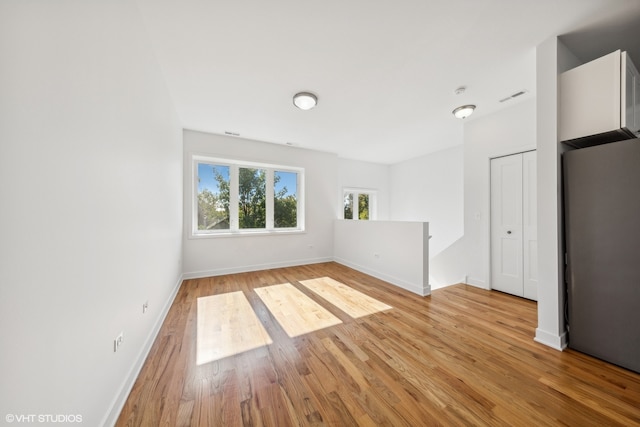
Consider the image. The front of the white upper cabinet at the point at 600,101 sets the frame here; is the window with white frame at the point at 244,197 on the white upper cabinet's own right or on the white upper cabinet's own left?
on the white upper cabinet's own right

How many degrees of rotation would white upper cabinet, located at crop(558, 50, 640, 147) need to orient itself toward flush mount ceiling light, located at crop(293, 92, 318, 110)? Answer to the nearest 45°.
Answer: approximately 90° to its right

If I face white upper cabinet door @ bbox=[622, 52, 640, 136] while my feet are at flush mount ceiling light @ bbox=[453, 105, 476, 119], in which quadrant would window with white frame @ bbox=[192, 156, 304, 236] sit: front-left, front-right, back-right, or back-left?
back-right
